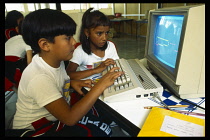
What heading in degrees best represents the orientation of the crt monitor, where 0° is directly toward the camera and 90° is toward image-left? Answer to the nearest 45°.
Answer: approximately 45°

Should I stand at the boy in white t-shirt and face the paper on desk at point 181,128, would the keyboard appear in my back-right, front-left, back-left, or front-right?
front-left

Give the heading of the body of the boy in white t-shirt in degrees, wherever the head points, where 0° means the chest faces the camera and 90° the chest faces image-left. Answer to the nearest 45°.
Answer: approximately 270°

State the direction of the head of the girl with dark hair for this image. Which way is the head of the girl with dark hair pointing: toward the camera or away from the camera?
toward the camera

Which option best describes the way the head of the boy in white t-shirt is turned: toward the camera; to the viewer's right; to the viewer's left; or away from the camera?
to the viewer's right

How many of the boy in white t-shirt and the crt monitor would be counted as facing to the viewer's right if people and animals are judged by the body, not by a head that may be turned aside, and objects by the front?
1

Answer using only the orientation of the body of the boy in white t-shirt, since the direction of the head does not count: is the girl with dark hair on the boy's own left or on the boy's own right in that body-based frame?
on the boy's own left

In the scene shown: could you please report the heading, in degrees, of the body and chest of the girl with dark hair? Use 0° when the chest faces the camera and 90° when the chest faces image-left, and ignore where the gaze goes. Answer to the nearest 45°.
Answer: approximately 315°
